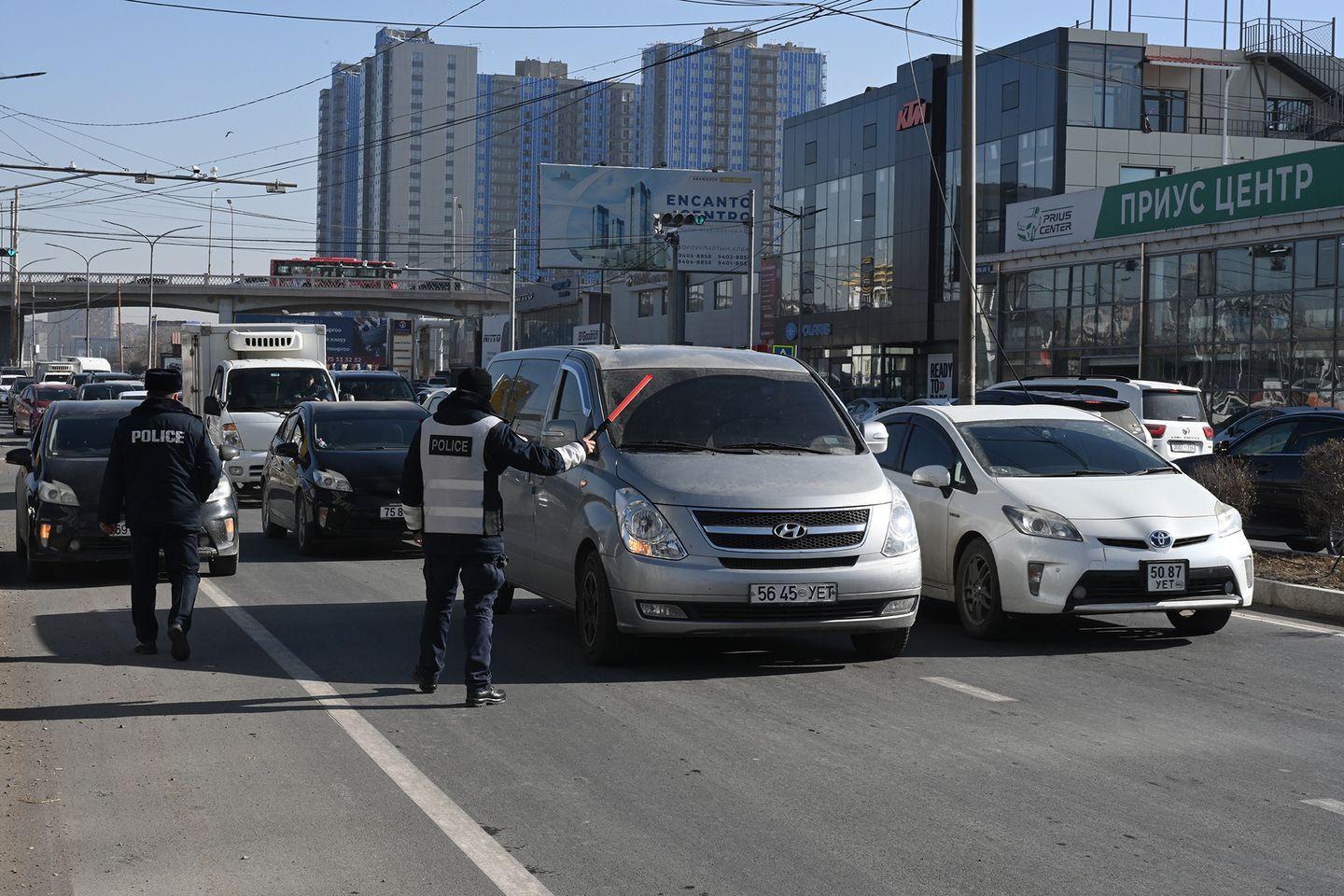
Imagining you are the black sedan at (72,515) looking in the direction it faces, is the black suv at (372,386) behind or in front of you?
behind

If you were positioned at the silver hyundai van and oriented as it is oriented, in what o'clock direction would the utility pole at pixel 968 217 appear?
The utility pole is roughly at 8 o'clock from the silver hyundai van.

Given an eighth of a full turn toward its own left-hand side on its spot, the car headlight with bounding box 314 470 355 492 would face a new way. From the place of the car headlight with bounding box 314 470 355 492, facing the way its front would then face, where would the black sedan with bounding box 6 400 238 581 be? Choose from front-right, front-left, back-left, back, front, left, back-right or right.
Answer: back-right

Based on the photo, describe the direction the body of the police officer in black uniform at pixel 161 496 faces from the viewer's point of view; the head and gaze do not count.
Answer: away from the camera

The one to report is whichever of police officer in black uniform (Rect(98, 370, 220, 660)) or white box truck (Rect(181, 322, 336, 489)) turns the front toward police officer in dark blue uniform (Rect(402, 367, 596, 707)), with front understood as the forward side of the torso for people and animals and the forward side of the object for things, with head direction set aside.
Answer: the white box truck

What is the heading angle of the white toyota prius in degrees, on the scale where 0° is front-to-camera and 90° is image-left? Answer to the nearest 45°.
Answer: approximately 315°

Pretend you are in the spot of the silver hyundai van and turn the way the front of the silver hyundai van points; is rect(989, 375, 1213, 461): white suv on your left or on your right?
on your left

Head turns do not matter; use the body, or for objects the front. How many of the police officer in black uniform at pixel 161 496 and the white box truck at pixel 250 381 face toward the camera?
1

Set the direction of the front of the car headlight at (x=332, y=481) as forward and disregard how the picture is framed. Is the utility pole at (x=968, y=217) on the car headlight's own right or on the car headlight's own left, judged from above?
on the car headlight's own left

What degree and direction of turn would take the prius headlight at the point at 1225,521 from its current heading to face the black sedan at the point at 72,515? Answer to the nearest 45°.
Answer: approximately 135° to its right

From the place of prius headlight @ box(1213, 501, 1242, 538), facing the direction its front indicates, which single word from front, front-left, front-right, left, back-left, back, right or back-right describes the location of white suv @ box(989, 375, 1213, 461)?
back-left

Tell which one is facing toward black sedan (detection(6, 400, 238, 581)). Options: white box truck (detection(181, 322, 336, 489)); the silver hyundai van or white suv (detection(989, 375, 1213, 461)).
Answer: the white box truck
